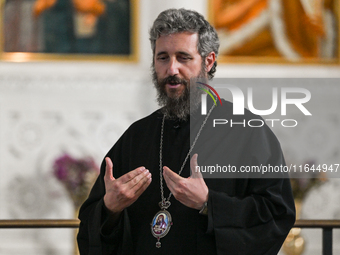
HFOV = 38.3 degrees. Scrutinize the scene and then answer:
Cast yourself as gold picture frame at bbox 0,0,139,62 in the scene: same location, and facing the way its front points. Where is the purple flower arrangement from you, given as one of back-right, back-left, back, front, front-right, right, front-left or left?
front

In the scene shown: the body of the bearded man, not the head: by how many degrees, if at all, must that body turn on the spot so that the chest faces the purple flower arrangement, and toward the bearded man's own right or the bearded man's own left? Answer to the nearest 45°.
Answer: approximately 90° to the bearded man's own right

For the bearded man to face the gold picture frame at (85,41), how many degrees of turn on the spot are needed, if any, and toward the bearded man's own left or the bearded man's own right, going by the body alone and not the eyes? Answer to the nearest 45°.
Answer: approximately 135° to the bearded man's own right

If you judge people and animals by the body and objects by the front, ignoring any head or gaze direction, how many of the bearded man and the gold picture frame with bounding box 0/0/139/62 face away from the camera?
0

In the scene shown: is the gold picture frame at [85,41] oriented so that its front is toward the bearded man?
yes

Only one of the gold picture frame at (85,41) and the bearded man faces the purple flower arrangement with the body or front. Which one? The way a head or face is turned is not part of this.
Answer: the gold picture frame

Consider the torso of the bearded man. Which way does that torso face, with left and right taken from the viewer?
facing the viewer and to the left of the viewer

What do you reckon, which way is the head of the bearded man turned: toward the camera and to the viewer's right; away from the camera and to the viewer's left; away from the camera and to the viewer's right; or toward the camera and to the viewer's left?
toward the camera and to the viewer's left

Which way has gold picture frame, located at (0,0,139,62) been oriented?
toward the camera
